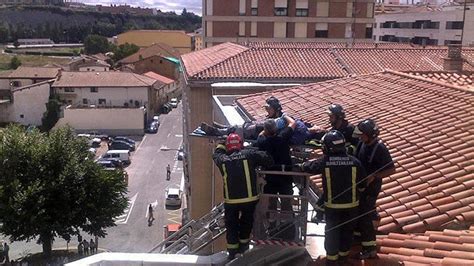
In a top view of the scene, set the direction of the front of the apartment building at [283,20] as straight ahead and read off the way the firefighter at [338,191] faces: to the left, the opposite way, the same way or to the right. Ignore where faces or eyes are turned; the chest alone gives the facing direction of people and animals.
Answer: the opposite way

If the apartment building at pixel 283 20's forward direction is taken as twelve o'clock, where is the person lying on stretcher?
The person lying on stretcher is roughly at 12 o'clock from the apartment building.

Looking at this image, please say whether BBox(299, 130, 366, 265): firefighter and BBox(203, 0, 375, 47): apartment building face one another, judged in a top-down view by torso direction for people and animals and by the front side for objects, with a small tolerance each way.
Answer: yes

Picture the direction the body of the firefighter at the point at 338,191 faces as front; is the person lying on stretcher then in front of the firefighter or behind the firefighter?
in front

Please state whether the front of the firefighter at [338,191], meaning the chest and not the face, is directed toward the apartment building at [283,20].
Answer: yes

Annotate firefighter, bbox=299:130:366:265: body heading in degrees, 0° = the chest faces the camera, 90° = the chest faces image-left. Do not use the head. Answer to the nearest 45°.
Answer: approximately 180°

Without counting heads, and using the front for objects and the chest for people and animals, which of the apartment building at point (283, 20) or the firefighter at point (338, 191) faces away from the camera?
the firefighter

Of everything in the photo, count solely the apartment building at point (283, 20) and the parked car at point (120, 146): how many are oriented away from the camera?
0

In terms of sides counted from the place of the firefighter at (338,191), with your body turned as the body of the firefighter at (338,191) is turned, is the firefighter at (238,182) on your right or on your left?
on your left
